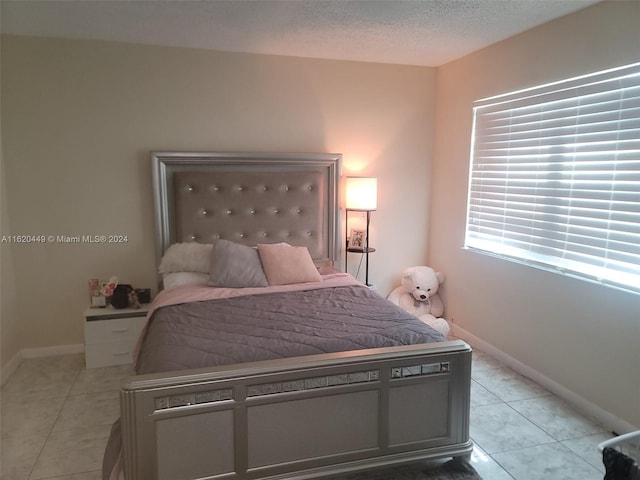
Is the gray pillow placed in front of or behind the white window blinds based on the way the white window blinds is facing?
in front

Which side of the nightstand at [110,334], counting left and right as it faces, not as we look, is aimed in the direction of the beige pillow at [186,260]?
left

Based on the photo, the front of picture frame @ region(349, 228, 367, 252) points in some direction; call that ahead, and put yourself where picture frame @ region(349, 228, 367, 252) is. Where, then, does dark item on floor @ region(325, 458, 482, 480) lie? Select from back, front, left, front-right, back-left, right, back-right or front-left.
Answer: front

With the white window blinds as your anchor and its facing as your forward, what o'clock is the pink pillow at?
The pink pillow is roughly at 1 o'clock from the white window blinds.

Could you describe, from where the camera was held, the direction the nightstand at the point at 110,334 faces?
facing the viewer

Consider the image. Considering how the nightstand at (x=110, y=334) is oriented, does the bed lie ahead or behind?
ahead

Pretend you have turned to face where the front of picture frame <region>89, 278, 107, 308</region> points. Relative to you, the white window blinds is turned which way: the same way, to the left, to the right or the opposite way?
to the right

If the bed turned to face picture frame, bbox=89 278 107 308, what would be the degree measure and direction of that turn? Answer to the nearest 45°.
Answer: approximately 135° to its right

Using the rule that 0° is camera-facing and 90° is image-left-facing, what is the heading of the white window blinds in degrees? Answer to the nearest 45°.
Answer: approximately 45°

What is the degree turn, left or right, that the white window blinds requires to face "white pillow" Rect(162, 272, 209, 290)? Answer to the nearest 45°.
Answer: approximately 45° to its right

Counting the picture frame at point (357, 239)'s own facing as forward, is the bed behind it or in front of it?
in front
